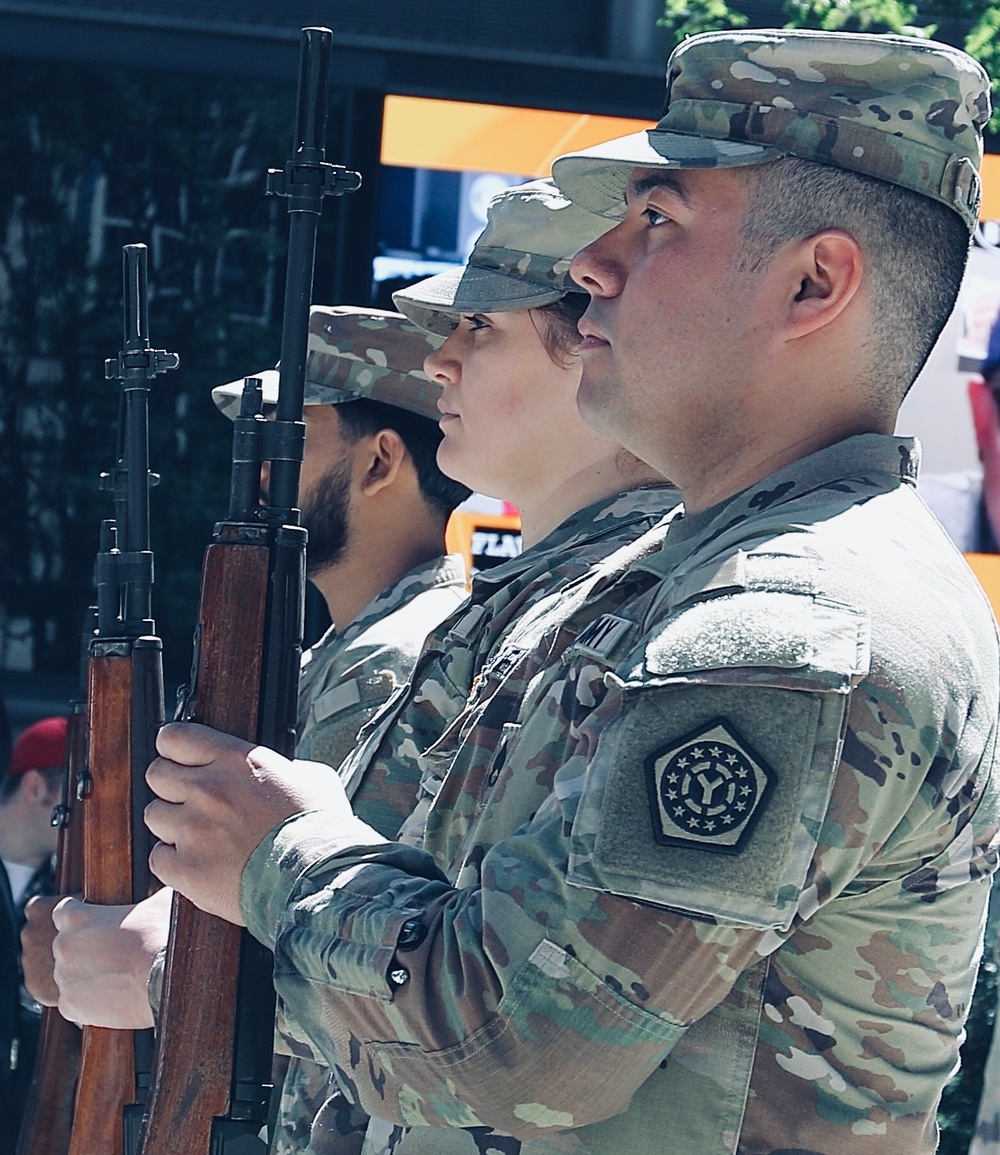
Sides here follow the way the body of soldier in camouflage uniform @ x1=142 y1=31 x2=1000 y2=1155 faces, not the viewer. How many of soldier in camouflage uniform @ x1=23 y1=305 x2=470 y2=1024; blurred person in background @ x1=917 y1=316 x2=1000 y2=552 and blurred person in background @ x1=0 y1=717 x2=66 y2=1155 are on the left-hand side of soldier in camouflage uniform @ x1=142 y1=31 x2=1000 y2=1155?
0

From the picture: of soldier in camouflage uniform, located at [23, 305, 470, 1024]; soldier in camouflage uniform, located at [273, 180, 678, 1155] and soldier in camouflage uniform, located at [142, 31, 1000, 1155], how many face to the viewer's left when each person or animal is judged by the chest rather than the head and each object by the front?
3

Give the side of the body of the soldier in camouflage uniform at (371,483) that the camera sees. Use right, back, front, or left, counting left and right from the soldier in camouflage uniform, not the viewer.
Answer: left

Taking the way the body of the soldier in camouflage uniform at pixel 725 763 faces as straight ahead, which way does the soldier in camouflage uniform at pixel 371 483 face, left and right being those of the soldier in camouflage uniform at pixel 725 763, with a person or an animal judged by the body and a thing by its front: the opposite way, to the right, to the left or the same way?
the same way

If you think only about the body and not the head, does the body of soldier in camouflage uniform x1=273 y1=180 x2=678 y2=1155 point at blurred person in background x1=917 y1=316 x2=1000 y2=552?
no

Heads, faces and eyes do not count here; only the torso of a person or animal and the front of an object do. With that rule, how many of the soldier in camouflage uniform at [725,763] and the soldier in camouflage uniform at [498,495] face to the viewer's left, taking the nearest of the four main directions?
2

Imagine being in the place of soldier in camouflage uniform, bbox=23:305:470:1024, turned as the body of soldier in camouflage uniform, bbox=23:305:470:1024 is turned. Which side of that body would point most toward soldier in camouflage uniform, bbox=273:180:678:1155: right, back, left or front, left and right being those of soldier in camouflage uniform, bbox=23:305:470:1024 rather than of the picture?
left

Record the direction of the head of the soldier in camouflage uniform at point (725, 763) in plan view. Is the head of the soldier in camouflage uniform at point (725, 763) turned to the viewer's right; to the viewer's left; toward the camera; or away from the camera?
to the viewer's left

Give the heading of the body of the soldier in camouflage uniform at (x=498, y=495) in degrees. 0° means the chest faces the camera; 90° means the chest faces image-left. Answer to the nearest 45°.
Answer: approximately 90°

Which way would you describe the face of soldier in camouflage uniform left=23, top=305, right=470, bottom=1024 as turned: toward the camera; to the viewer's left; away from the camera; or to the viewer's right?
to the viewer's left

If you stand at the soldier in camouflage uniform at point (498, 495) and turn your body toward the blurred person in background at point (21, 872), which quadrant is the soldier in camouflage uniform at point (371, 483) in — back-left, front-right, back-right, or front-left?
front-right

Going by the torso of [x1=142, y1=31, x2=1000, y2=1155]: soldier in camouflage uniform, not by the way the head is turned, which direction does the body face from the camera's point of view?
to the viewer's left

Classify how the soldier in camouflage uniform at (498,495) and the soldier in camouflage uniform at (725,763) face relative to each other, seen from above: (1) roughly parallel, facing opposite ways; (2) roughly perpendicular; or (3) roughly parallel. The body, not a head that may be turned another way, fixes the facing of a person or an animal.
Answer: roughly parallel

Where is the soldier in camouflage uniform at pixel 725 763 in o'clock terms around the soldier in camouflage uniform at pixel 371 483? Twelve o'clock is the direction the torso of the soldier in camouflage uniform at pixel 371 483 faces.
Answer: the soldier in camouflage uniform at pixel 725 763 is roughly at 9 o'clock from the soldier in camouflage uniform at pixel 371 483.

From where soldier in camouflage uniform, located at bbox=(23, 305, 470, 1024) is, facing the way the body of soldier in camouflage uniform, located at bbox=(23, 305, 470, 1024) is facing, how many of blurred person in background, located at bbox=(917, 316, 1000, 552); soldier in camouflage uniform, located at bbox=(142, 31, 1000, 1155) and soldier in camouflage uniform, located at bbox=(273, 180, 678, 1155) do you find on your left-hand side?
2

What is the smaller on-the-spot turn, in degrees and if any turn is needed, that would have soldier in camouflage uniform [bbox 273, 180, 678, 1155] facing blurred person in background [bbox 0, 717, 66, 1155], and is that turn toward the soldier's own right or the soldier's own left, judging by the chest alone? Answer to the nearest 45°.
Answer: approximately 45° to the soldier's own right

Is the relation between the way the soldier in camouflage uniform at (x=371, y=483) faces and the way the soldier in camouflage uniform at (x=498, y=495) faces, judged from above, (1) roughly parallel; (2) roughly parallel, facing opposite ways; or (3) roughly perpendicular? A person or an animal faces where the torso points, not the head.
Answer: roughly parallel
